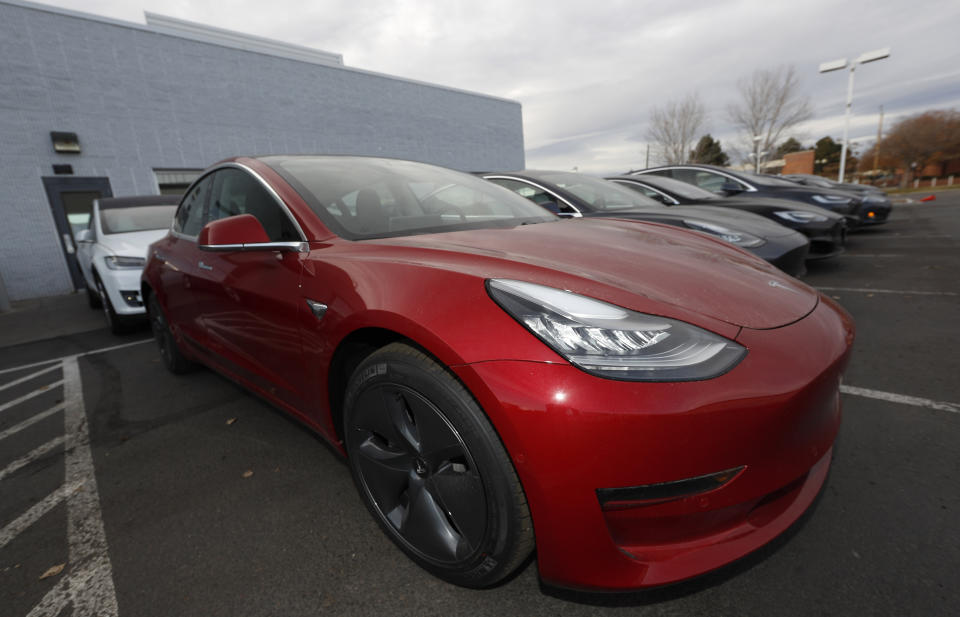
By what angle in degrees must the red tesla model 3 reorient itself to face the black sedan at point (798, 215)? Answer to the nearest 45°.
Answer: approximately 90° to its left

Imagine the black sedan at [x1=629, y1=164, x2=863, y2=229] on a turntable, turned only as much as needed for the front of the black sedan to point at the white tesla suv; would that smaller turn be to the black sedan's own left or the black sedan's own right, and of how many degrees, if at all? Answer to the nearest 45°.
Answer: approximately 90° to the black sedan's own right

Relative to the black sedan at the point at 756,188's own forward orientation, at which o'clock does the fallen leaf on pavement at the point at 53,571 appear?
The fallen leaf on pavement is roughly at 2 o'clock from the black sedan.

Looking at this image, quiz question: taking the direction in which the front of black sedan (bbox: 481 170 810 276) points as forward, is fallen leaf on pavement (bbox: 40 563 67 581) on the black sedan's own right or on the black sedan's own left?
on the black sedan's own right

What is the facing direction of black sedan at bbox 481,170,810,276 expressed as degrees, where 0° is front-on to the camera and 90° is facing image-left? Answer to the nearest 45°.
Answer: approximately 315°

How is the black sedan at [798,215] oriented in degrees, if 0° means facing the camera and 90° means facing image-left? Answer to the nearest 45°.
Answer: approximately 315°

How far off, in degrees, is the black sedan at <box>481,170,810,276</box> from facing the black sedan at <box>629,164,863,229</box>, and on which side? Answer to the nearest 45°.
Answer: approximately 90° to its left

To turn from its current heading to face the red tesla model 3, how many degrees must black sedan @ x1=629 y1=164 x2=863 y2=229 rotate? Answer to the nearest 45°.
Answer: approximately 45° to its right
